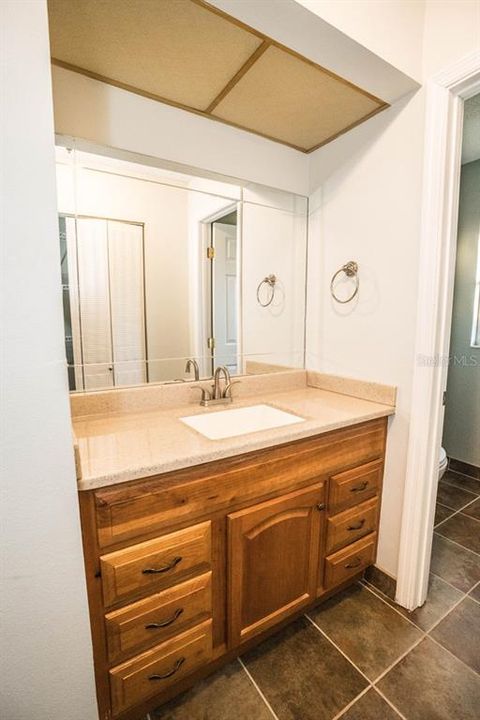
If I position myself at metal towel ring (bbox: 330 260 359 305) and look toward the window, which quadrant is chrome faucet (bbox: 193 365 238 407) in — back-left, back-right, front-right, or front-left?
back-left

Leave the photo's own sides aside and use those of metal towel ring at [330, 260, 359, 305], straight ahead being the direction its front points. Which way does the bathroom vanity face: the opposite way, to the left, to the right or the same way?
to the left

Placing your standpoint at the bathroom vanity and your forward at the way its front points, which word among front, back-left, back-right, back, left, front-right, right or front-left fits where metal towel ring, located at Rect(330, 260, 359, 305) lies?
left

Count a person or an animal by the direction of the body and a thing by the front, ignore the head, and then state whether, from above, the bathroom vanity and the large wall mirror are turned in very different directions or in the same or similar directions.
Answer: same or similar directions

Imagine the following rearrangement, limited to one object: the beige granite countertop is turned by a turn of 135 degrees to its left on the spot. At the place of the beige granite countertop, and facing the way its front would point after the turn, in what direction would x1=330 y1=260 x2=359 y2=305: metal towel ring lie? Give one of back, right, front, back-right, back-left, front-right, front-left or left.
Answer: front-right

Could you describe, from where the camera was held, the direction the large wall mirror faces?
facing the viewer and to the right of the viewer

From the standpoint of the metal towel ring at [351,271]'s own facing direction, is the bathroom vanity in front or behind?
in front

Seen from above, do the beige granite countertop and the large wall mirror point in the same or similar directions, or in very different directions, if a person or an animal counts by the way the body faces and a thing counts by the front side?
same or similar directions

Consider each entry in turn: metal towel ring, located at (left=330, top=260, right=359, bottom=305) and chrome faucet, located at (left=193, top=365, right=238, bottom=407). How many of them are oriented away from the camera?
0

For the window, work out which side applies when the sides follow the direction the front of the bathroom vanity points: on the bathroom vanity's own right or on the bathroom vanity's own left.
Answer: on the bathroom vanity's own left

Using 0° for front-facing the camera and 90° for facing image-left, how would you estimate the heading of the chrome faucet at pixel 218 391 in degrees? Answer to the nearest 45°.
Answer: approximately 315°

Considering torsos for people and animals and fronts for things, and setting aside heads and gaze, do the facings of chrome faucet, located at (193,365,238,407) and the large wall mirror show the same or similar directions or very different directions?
same or similar directions

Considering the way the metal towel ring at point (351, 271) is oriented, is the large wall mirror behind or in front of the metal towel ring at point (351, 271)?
in front

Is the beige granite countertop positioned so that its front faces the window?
no

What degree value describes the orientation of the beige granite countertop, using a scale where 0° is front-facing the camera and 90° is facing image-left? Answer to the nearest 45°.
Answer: approximately 315°

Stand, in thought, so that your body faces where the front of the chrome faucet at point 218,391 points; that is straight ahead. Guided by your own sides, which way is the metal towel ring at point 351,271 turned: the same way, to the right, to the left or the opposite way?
to the right
